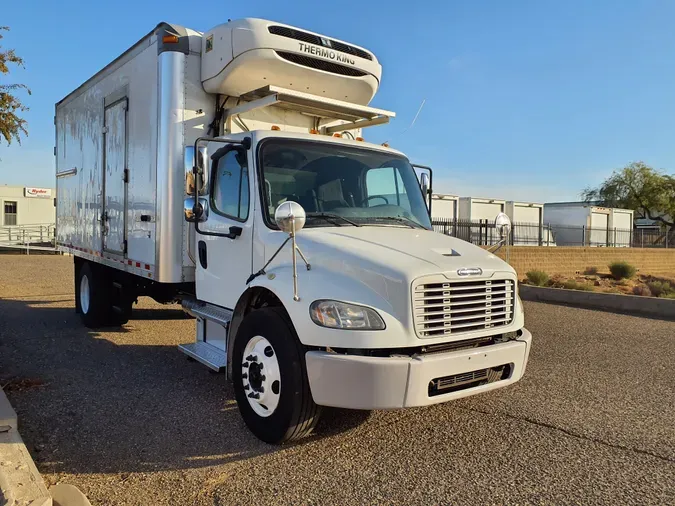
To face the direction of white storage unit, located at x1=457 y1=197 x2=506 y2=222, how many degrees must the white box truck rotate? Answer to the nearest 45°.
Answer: approximately 135° to its left

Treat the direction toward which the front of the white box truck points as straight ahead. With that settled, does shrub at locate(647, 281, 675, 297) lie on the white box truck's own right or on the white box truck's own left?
on the white box truck's own left

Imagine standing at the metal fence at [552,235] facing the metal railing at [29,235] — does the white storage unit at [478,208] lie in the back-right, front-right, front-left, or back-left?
front-right

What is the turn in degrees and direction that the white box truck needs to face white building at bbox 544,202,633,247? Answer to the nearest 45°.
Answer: approximately 90° to its left

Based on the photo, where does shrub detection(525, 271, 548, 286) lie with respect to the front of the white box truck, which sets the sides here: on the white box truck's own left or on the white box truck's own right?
on the white box truck's own left

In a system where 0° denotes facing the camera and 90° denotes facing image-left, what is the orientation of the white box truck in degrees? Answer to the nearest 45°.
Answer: approximately 315°

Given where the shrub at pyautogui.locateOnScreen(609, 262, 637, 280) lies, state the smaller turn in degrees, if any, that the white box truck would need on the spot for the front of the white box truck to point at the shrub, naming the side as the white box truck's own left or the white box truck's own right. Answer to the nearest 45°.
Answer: approximately 90° to the white box truck's own left

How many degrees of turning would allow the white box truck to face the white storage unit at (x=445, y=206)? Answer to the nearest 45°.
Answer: approximately 135° to its left

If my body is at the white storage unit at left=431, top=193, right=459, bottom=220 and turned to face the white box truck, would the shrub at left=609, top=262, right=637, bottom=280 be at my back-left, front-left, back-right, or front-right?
front-left

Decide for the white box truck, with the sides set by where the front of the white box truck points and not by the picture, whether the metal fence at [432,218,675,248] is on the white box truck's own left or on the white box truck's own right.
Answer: on the white box truck's own left
